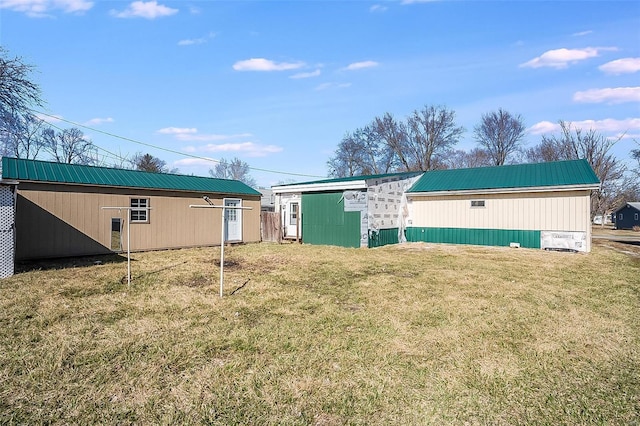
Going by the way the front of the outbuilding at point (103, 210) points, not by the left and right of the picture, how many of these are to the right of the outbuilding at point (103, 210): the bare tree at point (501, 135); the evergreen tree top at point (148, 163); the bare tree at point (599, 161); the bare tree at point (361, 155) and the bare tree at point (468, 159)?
0

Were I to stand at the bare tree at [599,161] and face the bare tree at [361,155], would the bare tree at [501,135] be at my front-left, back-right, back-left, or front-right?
front-right

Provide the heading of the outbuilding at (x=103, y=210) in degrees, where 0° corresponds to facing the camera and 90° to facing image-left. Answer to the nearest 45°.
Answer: approximately 315°

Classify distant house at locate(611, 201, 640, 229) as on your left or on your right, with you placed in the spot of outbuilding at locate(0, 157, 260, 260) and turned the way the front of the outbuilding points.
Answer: on your left

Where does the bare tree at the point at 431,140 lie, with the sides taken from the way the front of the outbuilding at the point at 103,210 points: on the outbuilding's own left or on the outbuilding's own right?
on the outbuilding's own left

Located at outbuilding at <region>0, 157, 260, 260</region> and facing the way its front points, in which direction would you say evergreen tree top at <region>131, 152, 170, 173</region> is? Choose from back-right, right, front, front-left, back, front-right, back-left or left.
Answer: back-left

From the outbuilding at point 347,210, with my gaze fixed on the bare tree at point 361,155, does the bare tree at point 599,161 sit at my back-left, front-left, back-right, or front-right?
front-right

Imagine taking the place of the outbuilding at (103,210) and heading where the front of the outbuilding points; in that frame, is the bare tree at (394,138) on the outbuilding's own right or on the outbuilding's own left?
on the outbuilding's own left

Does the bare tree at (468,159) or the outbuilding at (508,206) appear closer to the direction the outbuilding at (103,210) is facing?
the outbuilding

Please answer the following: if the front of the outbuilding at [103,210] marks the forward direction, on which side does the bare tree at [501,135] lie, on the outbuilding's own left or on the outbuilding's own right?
on the outbuilding's own left

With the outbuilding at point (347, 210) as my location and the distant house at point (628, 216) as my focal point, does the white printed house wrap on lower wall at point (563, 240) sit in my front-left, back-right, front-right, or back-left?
front-right
